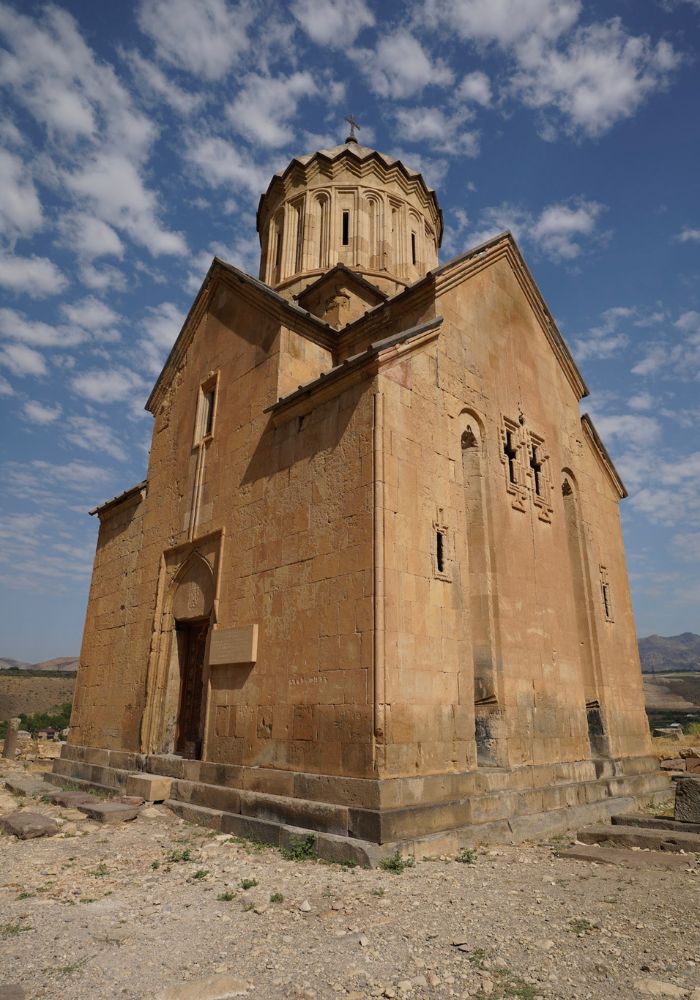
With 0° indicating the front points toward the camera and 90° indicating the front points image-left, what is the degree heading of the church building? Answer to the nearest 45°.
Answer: approximately 45°

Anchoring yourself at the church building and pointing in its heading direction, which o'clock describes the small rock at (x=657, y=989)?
The small rock is roughly at 10 o'clock from the church building.

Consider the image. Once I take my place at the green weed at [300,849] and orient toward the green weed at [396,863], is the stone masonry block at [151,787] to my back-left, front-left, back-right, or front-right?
back-left
